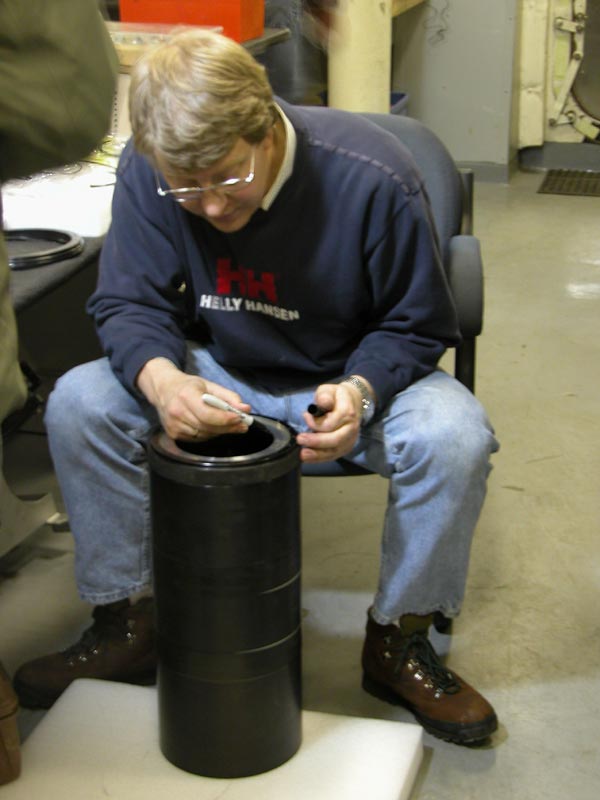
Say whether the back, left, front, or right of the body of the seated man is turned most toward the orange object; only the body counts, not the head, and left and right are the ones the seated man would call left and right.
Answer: back

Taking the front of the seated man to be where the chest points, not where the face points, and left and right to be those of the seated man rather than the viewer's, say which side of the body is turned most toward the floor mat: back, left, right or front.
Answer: back

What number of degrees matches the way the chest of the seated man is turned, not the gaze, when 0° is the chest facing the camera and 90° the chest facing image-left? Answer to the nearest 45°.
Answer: approximately 0°

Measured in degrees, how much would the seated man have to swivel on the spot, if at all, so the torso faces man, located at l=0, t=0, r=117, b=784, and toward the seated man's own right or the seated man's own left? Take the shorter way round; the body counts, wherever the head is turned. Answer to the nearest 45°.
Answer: approximately 45° to the seated man's own right
